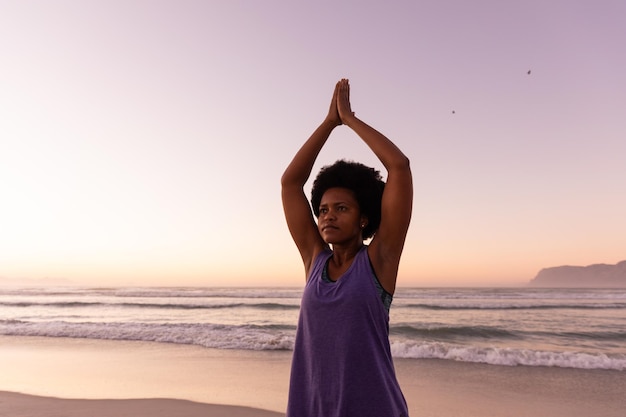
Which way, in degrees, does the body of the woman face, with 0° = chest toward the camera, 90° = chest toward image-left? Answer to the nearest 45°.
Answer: approximately 45°
